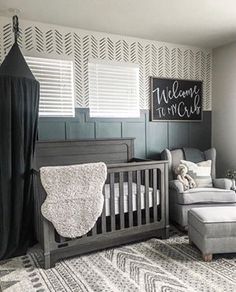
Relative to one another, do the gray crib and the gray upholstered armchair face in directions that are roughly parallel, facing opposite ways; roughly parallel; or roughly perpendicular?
roughly parallel

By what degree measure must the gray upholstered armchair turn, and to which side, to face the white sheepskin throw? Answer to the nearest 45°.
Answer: approximately 90° to its right

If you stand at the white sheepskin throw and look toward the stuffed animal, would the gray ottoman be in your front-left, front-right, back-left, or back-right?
front-right

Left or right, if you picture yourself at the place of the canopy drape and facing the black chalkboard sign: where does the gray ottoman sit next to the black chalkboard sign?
right

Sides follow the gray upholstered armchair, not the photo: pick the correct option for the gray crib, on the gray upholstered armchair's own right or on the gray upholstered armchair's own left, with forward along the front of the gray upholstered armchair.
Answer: on the gray upholstered armchair's own right

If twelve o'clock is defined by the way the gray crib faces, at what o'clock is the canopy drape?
The canopy drape is roughly at 4 o'clock from the gray crib.

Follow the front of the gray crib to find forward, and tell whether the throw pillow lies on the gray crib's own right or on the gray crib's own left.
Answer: on the gray crib's own left

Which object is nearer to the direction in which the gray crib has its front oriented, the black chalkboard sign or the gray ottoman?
the gray ottoman

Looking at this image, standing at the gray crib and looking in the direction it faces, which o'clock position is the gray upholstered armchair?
The gray upholstered armchair is roughly at 10 o'clock from the gray crib.

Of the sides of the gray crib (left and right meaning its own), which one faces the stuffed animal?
left

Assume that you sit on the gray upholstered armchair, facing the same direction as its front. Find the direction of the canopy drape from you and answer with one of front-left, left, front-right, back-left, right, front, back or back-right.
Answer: right

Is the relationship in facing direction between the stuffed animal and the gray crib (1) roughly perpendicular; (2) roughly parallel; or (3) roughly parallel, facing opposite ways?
roughly parallel

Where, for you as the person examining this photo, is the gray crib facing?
facing the viewer and to the right of the viewer

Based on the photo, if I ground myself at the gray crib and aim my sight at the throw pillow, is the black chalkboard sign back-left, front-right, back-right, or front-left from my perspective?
front-left
